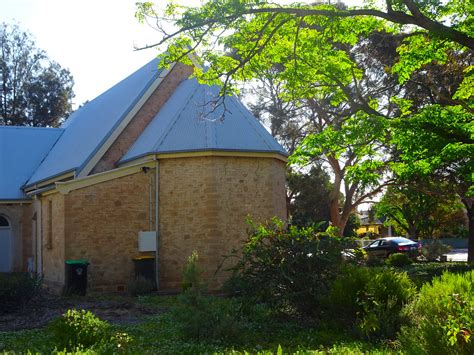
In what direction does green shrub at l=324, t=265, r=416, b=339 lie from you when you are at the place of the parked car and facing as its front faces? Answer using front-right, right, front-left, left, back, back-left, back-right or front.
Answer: back-left

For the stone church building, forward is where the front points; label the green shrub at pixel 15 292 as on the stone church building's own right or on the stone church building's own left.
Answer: on the stone church building's own left

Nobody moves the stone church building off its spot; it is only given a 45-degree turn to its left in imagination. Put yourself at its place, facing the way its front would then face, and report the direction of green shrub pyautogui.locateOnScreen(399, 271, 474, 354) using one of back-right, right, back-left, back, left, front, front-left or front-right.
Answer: left

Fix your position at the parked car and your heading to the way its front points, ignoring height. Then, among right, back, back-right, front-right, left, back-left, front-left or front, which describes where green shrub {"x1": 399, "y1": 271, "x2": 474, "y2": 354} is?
back-left

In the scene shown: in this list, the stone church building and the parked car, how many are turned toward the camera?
0

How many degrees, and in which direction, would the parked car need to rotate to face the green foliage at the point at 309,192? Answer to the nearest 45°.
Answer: approximately 45° to its left

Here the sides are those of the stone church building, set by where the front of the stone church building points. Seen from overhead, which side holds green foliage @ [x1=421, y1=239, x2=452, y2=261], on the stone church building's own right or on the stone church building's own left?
on the stone church building's own right

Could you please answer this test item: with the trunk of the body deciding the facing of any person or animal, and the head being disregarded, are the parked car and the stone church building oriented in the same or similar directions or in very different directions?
same or similar directions

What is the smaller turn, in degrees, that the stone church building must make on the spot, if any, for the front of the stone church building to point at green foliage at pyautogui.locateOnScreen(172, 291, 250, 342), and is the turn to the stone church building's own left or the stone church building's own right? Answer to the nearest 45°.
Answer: approximately 135° to the stone church building's own left

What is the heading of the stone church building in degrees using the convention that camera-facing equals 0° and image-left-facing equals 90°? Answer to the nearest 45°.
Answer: approximately 135°

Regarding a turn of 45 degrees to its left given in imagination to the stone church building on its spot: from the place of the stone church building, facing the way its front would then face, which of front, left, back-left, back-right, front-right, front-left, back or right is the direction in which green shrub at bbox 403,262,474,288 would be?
back

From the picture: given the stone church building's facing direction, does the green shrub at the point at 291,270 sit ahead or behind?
behind

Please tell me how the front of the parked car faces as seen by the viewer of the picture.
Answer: facing away from the viewer and to the left of the viewer
